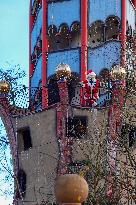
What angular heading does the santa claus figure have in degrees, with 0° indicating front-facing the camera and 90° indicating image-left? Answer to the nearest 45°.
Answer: approximately 0°
